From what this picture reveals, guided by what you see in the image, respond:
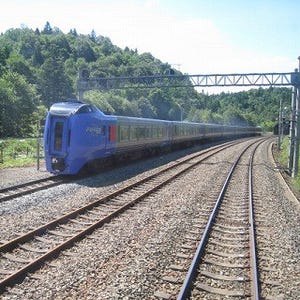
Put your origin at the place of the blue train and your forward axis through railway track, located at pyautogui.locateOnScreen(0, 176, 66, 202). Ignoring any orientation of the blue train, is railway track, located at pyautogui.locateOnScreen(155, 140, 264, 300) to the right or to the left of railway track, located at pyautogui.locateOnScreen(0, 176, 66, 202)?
left

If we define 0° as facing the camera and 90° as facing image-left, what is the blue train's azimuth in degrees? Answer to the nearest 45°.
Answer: approximately 45°

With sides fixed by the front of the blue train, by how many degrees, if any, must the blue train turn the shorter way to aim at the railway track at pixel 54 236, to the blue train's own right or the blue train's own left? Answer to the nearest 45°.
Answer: approximately 45° to the blue train's own left

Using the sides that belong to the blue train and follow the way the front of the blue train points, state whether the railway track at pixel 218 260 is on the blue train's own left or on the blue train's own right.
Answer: on the blue train's own left
